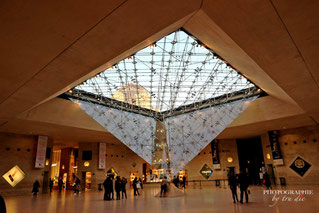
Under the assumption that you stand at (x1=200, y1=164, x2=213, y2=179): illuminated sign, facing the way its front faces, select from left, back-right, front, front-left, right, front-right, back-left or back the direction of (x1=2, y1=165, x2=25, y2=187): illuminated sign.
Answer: front-right

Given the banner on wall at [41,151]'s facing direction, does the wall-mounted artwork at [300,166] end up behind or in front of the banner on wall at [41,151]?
in front

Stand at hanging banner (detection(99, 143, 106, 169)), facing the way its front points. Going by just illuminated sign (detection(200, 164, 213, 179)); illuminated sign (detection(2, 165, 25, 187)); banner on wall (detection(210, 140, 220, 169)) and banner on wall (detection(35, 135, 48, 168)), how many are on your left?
2

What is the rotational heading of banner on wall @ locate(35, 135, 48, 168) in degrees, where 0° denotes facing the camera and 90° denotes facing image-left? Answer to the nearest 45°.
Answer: approximately 315°

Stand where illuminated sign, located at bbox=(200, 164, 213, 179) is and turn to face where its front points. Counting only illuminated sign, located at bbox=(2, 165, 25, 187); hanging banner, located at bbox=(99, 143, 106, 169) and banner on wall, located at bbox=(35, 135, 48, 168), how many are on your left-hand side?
0

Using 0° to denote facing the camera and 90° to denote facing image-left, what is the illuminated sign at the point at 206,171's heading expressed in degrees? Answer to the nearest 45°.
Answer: approximately 0°

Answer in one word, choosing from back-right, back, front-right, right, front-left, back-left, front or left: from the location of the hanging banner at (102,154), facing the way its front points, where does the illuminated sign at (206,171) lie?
left

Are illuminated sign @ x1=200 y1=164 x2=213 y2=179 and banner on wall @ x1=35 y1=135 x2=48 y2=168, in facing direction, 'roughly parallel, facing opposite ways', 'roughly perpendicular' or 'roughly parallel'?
roughly perpendicular

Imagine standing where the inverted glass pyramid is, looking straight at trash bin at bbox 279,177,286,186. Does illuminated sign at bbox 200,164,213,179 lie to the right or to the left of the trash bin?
left

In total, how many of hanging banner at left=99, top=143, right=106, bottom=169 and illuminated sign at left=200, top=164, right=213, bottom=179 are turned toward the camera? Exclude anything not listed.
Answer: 2

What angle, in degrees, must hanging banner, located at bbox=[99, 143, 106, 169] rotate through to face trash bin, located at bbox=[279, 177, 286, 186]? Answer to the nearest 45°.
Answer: approximately 45° to its left

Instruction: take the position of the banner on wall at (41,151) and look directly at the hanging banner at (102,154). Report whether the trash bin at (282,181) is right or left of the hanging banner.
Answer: right

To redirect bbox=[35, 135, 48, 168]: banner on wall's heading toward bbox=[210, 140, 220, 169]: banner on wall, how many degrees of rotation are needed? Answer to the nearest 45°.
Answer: approximately 45° to its left

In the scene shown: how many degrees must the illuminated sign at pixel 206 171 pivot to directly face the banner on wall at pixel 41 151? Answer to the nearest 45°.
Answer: approximately 45° to its right

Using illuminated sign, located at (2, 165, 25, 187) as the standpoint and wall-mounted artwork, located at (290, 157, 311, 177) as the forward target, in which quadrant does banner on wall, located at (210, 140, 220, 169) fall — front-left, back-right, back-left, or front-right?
front-left
